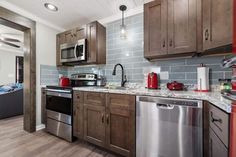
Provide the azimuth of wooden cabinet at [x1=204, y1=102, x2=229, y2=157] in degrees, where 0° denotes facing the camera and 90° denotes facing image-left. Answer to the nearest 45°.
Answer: approximately 45°

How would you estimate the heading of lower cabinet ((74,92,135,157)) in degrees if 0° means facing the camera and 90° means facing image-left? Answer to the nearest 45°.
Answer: approximately 45°

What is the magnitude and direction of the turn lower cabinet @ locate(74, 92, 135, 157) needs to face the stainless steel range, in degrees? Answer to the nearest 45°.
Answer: approximately 90° to its right

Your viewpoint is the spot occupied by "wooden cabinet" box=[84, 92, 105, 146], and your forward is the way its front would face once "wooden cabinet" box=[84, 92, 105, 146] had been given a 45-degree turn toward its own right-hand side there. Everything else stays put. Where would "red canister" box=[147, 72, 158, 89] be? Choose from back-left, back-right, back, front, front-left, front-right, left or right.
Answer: back
